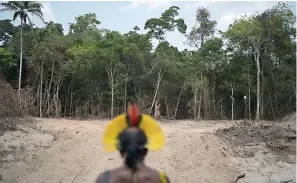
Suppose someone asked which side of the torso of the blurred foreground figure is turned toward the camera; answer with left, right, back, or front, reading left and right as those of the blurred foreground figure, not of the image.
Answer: back

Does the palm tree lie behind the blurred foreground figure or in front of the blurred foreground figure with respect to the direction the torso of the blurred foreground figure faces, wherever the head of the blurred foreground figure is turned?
in front
